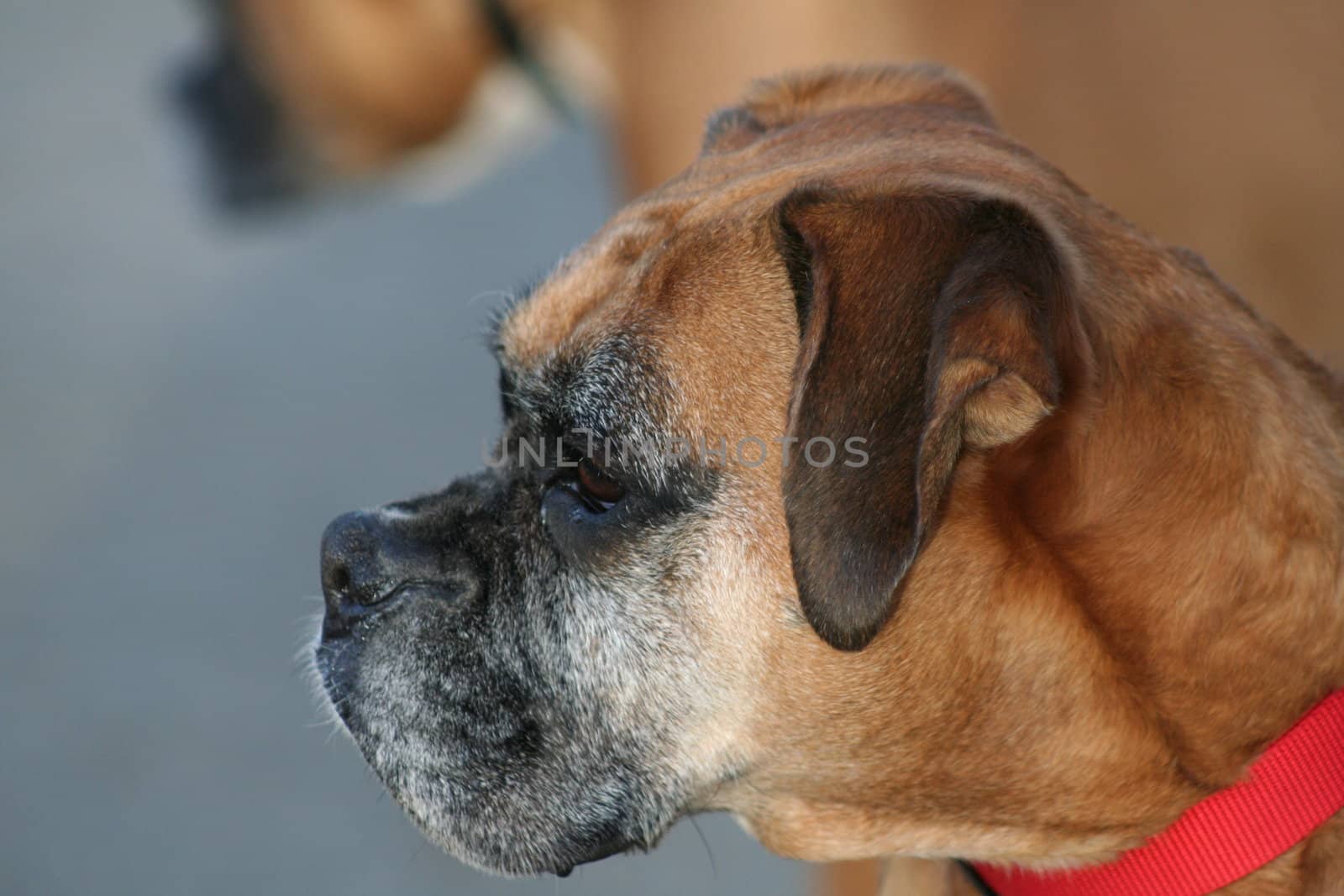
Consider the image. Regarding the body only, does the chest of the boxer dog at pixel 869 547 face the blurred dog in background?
no

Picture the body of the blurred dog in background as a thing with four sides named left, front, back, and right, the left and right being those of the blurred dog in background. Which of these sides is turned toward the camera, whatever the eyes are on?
left

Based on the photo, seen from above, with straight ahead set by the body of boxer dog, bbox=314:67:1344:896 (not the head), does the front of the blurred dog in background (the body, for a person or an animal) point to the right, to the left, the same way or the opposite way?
the same way

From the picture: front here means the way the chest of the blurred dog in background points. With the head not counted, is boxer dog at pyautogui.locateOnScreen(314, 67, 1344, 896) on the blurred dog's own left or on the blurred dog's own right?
on the blurred dog's own left

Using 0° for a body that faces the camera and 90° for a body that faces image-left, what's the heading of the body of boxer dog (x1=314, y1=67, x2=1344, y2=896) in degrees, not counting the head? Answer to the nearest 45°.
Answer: approximately 90°

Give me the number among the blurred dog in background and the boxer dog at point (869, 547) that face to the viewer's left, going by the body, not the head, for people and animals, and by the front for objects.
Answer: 2
